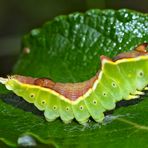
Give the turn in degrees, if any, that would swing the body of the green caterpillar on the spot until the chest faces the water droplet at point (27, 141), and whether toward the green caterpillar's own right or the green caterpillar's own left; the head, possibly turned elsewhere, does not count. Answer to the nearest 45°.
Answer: approximately 135° to the green caterpillar's own right

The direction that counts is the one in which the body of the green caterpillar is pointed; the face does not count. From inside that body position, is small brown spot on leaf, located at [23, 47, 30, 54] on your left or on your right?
on your left

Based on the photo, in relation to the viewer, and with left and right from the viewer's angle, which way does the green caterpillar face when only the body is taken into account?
facing to the right of the viewer
